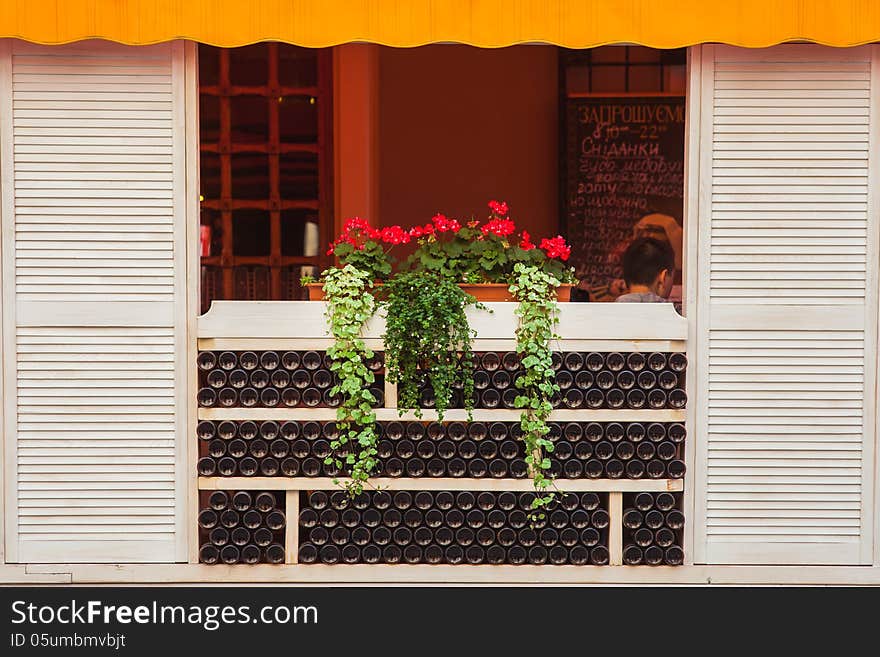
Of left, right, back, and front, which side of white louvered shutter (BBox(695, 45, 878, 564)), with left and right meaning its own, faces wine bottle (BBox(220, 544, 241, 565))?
right

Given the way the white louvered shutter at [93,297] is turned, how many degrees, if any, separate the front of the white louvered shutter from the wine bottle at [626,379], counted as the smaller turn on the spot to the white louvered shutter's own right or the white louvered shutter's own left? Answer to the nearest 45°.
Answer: approximately 90° to the white louvered shutter's own left

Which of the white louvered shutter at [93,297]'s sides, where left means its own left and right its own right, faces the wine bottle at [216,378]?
left

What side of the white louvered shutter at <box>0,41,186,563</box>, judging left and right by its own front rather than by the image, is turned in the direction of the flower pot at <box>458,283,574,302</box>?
left

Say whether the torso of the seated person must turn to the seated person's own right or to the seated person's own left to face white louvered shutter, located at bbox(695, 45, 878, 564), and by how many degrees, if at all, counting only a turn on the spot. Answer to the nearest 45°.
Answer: approximately 90° to the seated person's own right

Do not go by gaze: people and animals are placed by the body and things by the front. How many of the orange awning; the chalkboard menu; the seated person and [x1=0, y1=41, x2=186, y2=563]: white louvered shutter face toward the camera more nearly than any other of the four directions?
3

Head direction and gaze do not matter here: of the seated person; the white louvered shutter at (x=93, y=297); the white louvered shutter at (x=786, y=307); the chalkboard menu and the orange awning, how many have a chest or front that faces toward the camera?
4
